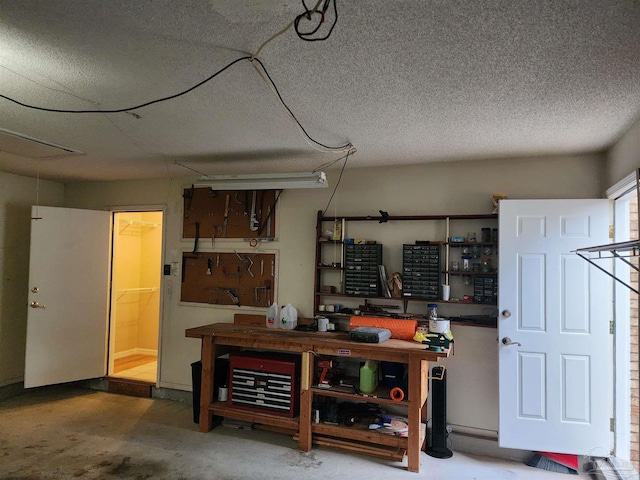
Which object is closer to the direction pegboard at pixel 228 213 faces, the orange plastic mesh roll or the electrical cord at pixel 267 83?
the electrical cord

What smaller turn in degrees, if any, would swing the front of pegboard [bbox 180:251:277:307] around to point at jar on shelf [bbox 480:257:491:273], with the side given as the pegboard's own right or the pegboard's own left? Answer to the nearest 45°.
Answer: approximately 45° to the pegboard's own left

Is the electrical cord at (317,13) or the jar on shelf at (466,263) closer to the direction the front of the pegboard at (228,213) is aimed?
the electrical cord

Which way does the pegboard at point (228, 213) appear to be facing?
toward the camera

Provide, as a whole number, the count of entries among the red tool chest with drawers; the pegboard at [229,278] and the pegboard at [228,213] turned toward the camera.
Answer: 3

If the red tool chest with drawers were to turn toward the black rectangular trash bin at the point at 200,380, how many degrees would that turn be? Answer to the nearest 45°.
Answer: approximately 135° to its right

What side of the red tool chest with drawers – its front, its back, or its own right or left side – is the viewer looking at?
front

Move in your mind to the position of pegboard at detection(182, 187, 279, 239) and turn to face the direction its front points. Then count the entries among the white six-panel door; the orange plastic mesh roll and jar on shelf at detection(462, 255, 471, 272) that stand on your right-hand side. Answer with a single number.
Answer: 0

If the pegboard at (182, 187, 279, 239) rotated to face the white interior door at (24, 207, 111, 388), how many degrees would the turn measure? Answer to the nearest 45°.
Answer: approximately 90° to its right

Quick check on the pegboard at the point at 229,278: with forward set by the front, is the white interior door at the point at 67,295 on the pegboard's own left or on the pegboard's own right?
on the pegboard's own right

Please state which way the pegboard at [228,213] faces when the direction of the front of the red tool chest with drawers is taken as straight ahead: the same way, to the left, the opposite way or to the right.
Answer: the same way

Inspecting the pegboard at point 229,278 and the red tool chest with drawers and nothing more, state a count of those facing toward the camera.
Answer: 2

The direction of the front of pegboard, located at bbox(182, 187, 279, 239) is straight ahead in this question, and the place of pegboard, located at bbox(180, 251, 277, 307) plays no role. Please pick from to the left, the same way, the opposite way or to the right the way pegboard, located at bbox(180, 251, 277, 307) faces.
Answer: the same way

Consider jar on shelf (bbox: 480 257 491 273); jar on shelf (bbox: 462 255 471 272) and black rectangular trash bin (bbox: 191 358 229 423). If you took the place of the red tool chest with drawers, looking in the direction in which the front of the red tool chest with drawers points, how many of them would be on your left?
2
